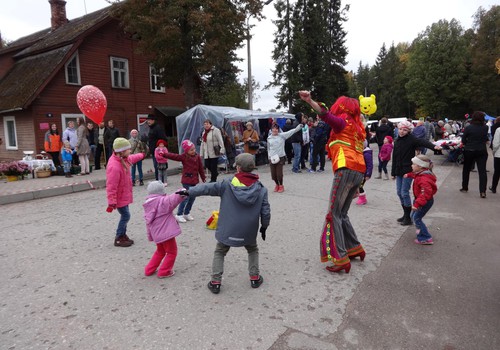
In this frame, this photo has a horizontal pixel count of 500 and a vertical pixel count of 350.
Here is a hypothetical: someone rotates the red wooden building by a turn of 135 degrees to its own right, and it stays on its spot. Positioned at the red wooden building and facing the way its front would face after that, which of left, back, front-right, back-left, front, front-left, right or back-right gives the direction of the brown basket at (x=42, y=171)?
left

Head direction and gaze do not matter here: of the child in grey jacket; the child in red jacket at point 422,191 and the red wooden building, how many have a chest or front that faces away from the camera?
1

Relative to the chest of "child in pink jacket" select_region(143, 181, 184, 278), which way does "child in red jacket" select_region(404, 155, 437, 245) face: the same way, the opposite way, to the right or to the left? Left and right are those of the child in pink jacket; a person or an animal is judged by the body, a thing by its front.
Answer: to the left

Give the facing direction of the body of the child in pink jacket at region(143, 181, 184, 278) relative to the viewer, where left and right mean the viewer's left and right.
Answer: facing away from the viewer and to the right of the viewer

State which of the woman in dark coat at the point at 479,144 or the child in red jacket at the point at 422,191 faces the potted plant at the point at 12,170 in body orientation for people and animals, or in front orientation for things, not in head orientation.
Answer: the child in red jacket

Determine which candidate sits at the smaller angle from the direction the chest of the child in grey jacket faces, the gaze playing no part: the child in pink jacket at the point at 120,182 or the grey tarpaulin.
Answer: the grey tarpaulin

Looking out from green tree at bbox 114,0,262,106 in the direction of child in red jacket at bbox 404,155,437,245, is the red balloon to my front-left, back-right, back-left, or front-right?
front-right

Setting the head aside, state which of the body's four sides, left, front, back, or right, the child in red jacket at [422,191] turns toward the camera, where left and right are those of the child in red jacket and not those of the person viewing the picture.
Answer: left

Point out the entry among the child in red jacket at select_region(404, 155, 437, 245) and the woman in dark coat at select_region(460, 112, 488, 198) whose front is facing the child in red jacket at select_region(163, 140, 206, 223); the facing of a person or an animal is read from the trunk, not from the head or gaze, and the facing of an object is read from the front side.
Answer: the child in red jacket at select_region(404, 155, 437, 245)

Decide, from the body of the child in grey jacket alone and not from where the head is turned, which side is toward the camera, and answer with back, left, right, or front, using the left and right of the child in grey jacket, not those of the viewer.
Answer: back

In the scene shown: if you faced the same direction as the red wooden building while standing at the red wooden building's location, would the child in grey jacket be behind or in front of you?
in front
